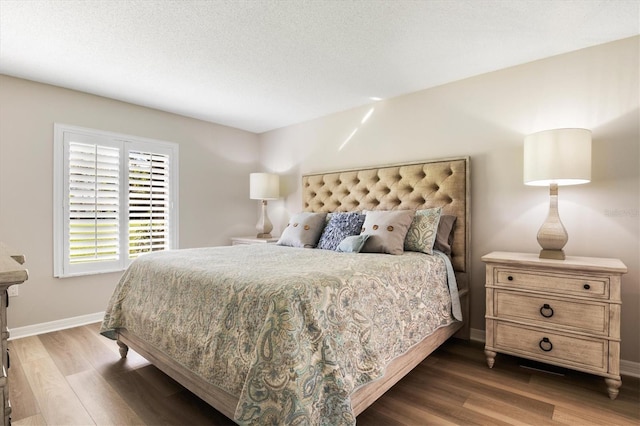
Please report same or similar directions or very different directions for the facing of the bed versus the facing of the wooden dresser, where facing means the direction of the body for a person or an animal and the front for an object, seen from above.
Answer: very different directions

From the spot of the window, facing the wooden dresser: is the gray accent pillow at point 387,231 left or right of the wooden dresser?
left

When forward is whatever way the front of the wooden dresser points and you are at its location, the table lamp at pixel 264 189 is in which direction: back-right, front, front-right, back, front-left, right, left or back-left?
front-left

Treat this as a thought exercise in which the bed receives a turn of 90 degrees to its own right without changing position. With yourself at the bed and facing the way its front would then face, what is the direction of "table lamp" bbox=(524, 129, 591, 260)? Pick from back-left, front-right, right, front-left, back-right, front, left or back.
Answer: back-right

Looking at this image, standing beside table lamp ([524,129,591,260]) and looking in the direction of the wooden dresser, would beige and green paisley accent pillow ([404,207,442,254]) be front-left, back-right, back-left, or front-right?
front-right

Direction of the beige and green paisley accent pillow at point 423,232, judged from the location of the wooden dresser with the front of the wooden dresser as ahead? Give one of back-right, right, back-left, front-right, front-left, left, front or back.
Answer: front

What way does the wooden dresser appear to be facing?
to the viewer's right

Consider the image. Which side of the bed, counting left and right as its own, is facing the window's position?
right

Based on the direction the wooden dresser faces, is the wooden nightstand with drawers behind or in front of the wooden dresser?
in front

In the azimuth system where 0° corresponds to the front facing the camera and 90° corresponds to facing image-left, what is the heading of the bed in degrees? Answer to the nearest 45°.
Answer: approximately 45°
